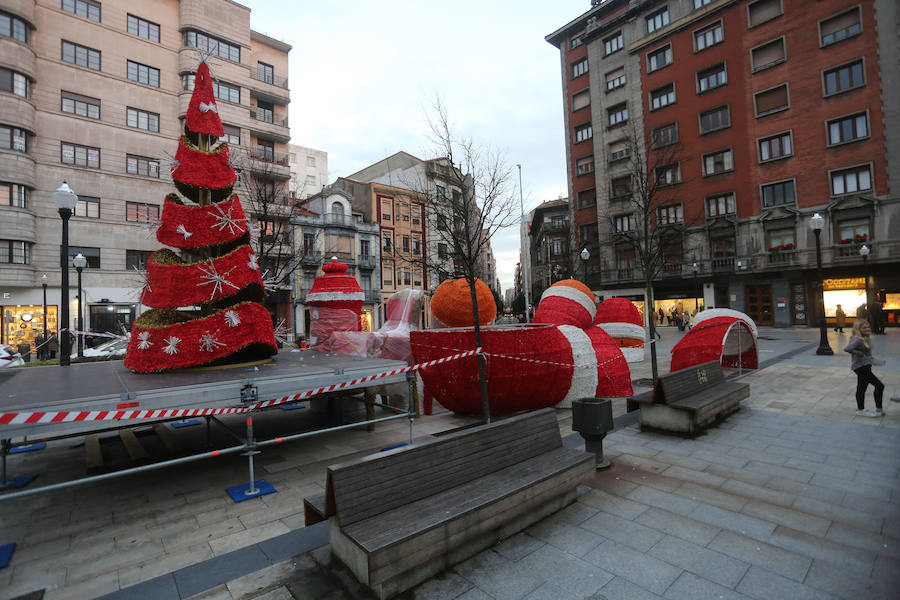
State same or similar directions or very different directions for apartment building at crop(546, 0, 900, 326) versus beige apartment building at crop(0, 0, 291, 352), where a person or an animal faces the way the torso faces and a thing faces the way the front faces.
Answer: very different directions

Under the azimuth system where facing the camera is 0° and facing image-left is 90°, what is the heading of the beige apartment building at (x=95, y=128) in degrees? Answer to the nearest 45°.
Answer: approximately 315°

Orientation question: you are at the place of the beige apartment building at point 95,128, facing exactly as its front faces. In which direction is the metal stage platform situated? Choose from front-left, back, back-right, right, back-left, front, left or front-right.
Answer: front-right

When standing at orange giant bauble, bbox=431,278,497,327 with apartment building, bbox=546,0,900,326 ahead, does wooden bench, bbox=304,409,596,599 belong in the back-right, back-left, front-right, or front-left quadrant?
back-right

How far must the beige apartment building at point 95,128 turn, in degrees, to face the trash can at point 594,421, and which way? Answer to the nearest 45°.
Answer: approximately 45° to its right

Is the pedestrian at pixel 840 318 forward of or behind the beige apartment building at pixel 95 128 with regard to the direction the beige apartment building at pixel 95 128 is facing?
forward

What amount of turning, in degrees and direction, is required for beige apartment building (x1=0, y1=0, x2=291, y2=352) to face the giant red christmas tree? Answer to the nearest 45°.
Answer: approximately 45° to its right

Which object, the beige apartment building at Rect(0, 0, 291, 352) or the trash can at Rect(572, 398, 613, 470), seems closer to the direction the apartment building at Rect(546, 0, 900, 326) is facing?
the beige apartment building

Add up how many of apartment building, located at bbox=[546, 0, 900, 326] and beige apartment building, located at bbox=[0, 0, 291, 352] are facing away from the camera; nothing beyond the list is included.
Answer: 0

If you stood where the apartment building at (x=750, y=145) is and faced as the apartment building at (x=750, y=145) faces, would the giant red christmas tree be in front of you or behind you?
in front

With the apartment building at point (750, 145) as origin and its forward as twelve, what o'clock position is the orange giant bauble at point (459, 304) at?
The orange giant bauble is roughly at 11 o'clock from the apartment building.
